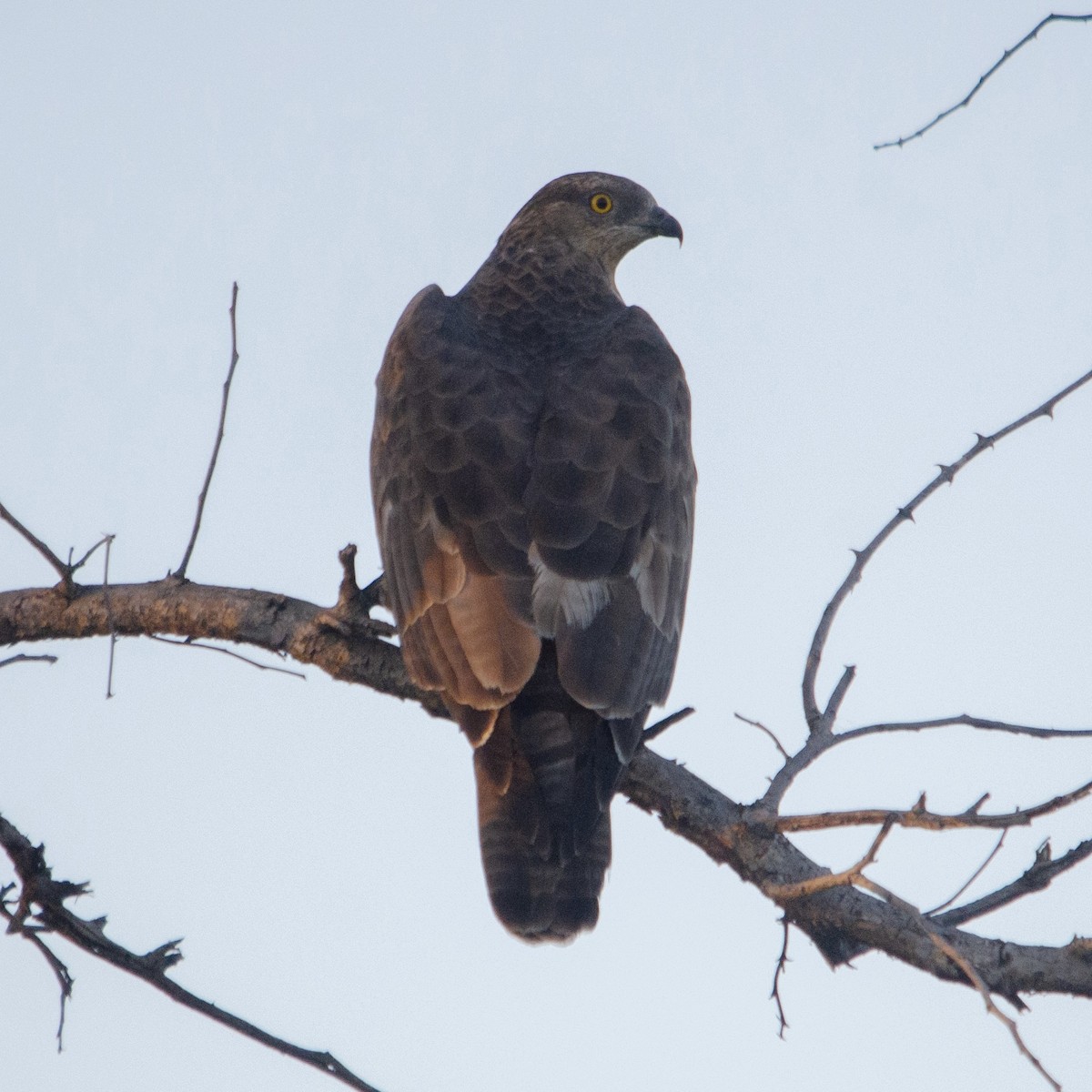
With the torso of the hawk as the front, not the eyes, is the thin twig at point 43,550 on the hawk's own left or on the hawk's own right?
on the hawk's own left

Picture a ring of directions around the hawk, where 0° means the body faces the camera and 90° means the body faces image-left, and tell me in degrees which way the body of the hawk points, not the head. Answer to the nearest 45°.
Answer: approximately 180°
